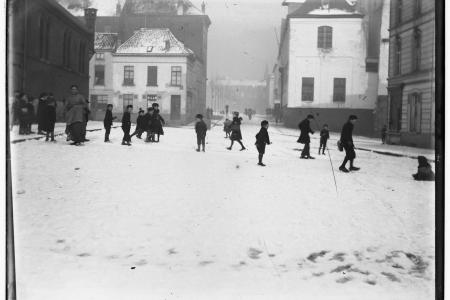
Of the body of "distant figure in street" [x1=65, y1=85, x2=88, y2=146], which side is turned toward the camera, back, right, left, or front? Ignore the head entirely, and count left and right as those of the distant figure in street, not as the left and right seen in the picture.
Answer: front

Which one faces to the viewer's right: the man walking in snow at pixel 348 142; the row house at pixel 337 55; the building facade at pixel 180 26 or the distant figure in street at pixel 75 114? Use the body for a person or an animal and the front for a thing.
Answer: the man walking in snow

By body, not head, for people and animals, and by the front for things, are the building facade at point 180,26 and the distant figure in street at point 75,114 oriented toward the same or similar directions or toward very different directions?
same or similar directions

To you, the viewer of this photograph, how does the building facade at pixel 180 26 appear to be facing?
facing the viewer

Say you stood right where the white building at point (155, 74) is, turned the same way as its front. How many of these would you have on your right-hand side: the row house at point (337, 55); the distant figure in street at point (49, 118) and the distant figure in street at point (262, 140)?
1

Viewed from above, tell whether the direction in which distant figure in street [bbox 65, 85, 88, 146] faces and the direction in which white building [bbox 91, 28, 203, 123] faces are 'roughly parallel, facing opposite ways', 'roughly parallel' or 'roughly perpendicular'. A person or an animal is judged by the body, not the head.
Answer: roughly parallel
